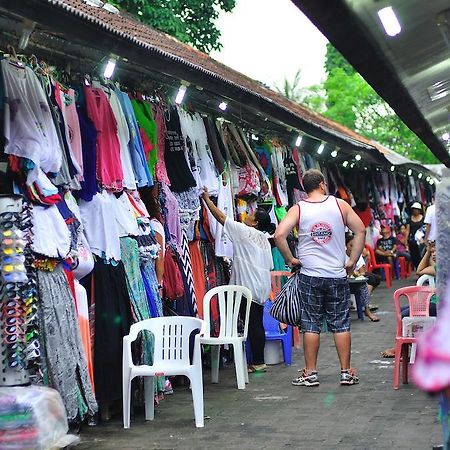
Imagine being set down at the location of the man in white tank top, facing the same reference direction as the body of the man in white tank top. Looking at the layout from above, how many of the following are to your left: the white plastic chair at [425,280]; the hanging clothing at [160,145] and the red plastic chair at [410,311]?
1

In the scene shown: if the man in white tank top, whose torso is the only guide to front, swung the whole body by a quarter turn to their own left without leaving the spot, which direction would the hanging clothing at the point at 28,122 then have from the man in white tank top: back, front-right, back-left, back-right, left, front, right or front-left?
front-left

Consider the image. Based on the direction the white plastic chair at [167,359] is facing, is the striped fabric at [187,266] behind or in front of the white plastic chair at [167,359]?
behind

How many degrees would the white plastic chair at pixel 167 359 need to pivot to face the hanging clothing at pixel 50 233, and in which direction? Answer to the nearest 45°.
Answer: approximately 45° to its right

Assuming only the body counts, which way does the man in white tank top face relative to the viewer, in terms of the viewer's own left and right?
facing away from the viewer

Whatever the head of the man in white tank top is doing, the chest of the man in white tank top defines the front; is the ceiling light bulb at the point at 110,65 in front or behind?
behind

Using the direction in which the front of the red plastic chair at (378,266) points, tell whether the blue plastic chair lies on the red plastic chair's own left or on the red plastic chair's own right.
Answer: on the red plastic chair's own right

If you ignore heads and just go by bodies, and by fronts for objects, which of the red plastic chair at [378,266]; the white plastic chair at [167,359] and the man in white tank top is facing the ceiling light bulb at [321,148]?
the man in white tank top

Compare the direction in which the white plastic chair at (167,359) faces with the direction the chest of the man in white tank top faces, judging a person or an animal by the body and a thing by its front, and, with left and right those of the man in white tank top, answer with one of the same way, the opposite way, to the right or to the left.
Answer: the opposite way

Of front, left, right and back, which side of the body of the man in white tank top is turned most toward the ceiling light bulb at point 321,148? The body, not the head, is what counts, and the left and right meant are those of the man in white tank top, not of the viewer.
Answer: front

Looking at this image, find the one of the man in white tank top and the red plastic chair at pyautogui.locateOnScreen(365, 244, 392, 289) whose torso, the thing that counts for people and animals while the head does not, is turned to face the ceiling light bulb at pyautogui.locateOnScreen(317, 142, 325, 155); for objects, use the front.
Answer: the man in white tank top
